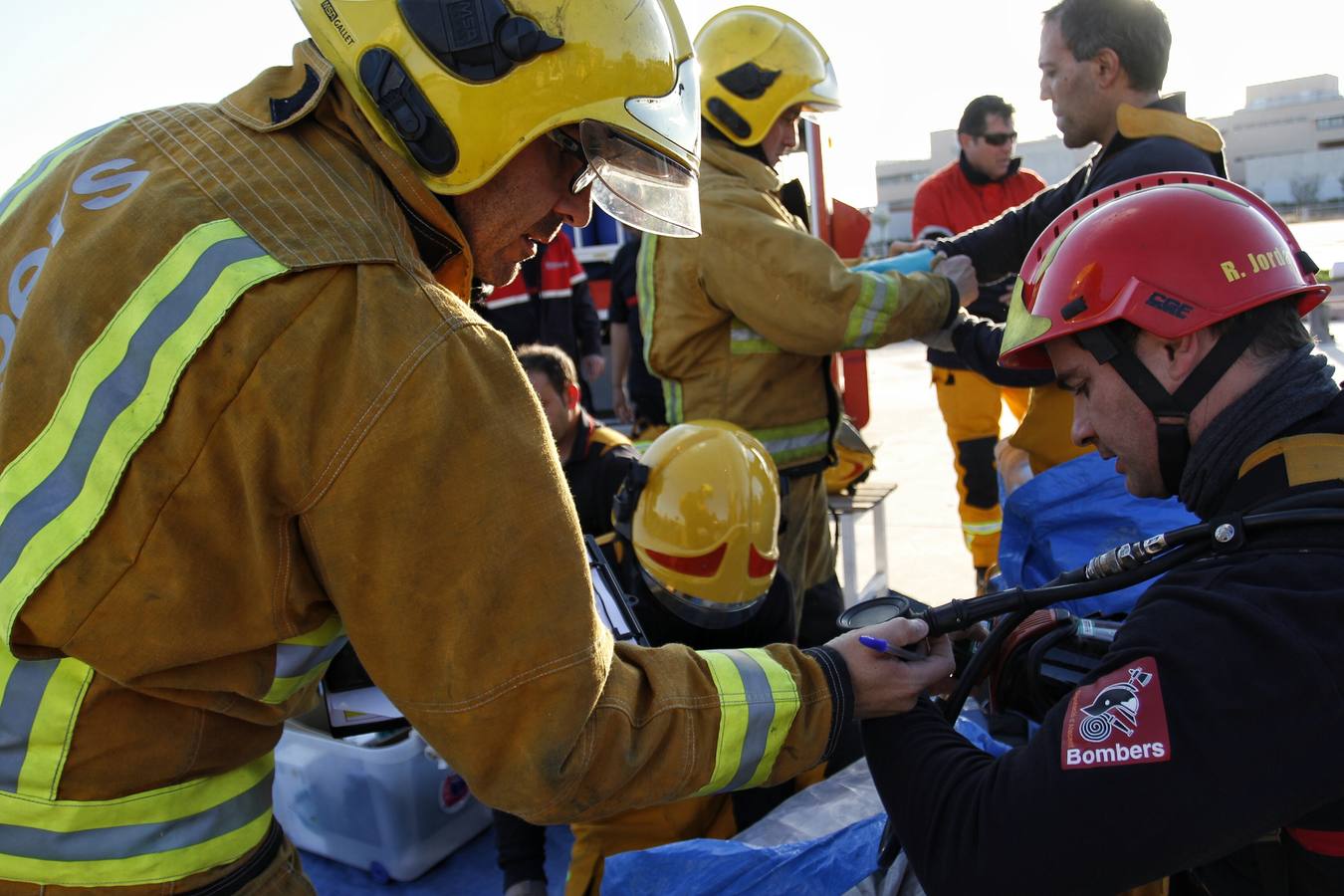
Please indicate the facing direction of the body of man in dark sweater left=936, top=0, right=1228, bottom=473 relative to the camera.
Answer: to the viewer's left

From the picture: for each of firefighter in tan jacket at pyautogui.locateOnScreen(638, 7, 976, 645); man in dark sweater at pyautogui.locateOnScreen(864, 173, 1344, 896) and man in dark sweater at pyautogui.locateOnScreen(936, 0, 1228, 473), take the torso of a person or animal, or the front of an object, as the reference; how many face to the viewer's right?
1

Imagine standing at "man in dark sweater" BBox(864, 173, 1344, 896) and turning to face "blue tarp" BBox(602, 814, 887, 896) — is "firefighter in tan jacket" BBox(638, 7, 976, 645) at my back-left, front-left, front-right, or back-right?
front-right

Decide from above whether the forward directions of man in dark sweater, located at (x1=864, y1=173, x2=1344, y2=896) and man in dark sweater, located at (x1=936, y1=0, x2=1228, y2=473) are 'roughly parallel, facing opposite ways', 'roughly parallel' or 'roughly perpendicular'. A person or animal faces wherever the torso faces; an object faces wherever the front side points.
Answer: roughly parallel

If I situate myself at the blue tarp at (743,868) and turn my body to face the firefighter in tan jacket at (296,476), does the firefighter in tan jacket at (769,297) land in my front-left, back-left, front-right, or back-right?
back-right

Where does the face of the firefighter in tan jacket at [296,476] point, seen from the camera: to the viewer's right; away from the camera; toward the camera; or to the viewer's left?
to the viewer's right

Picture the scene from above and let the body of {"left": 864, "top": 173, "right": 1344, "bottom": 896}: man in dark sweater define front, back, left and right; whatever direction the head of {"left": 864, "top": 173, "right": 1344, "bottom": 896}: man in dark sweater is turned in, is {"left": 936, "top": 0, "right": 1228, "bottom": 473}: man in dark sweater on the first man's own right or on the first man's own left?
on the first man's own right

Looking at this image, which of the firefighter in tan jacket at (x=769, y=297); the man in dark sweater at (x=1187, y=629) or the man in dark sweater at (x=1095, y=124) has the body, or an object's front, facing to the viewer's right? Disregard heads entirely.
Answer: the firefighter in tan jacket

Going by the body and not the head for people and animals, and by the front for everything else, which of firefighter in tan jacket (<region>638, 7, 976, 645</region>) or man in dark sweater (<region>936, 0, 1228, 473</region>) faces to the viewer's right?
the firefighter in tan jacket

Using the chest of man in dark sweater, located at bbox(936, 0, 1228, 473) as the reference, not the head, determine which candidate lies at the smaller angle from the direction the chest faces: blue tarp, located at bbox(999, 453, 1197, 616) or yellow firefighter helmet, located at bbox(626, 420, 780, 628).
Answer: the yellow firefighter helmet

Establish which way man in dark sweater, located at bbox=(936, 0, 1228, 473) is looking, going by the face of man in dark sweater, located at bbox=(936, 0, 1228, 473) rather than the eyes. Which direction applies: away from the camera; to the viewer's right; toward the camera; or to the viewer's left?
to the viewer's left

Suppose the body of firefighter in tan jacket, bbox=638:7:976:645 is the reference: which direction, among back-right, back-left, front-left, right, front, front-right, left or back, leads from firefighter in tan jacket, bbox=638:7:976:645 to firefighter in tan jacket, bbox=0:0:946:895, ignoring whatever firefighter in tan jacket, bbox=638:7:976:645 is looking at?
right

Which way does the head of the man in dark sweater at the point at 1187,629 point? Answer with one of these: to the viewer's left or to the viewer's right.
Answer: to the viewer's left

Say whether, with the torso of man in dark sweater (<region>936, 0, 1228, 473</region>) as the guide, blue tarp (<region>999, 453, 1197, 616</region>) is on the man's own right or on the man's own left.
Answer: on the man's own left

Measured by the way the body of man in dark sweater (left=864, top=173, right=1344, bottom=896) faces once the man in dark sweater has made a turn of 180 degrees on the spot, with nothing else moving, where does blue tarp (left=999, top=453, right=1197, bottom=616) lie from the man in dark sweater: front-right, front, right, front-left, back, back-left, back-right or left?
left

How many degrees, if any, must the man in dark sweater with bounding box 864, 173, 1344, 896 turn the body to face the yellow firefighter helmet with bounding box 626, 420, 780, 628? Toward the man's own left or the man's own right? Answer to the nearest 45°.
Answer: approximately 45° to the man's own right

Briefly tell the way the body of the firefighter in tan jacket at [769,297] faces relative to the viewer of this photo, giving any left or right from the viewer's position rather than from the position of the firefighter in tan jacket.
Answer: facing to the right of the viewer

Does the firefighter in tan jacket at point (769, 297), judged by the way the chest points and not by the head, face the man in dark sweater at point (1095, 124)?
yes

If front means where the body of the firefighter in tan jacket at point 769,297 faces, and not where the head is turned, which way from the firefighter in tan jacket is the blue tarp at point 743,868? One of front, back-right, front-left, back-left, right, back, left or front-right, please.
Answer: right

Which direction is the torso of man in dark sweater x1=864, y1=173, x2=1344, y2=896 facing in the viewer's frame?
to the viewer's left
